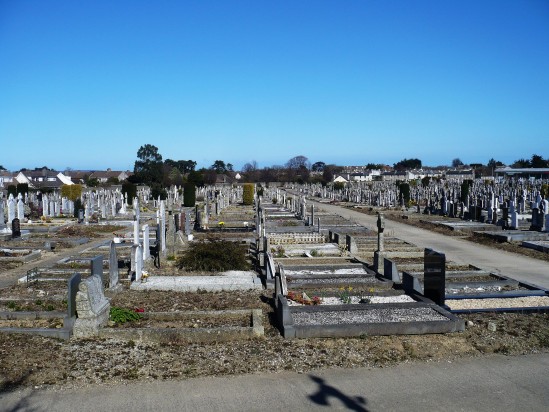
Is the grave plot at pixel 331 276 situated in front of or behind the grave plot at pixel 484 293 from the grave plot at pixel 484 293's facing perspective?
behind

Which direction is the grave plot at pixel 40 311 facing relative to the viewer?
to the viewer's left

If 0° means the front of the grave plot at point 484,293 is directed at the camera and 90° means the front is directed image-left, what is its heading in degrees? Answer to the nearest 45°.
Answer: approximately 270°

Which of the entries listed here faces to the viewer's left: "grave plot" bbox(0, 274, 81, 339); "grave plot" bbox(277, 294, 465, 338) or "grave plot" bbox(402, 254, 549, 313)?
"grave plot" bbox(0, 274, 81, 339)

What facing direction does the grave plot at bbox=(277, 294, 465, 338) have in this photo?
to the viewer's right

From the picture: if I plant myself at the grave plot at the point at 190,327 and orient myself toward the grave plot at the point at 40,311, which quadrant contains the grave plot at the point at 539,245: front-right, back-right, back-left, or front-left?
back-right

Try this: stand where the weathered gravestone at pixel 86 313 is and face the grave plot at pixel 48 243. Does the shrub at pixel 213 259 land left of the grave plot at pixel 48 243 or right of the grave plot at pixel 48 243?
right

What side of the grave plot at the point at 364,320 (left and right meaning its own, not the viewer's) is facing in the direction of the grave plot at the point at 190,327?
back

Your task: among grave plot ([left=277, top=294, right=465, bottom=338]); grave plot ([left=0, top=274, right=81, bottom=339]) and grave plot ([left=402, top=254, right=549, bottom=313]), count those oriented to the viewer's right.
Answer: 2

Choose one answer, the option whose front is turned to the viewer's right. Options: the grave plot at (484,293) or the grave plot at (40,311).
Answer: the grave plot at (484,293)

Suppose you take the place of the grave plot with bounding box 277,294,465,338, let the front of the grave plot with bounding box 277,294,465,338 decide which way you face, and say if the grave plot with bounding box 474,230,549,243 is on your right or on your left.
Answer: on your left
